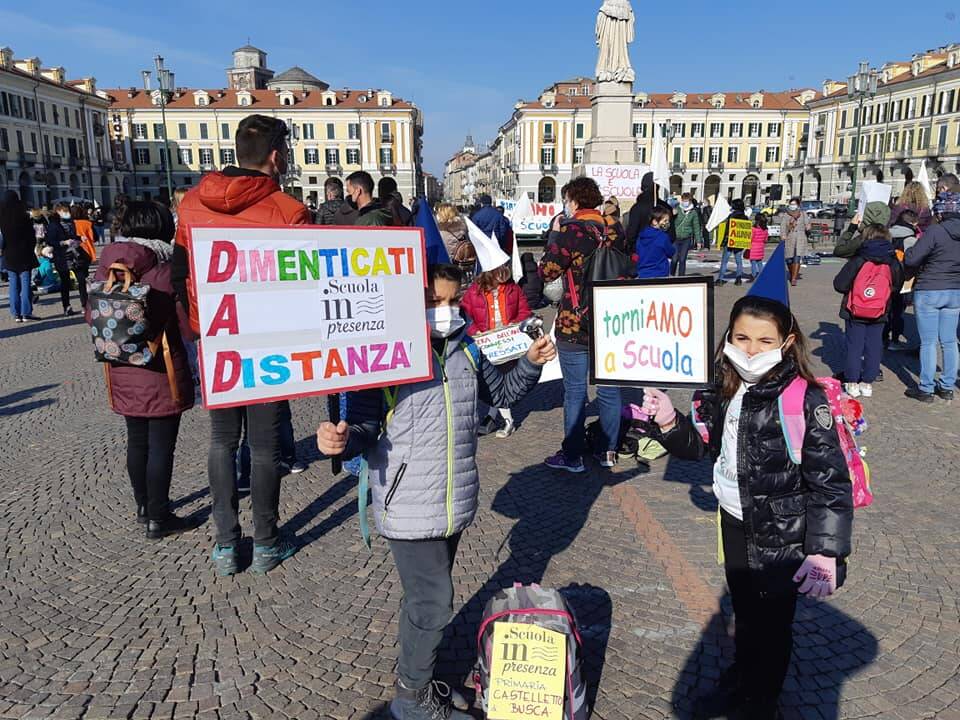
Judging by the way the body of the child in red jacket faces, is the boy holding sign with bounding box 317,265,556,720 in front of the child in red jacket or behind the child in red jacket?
in front

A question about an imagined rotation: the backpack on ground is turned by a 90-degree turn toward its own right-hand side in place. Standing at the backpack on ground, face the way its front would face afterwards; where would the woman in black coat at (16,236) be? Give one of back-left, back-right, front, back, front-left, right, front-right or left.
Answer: front-right

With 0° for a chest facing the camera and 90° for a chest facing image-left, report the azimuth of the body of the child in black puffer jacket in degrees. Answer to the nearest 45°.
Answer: approximately 45°

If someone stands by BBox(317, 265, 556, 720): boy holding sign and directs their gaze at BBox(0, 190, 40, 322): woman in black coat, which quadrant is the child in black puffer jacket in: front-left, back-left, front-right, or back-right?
back-right

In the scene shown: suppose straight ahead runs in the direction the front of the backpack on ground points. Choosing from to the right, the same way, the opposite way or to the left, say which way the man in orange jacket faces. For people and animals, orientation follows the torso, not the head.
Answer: the opposite way

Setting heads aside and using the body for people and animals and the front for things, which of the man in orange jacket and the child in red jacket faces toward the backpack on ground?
the child in red jacket

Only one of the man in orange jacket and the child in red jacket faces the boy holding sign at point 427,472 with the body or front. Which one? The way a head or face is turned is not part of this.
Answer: the child in red jacket

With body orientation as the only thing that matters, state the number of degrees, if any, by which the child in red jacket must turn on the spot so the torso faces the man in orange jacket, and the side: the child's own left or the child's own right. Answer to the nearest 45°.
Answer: approximately 45° to the child's own right

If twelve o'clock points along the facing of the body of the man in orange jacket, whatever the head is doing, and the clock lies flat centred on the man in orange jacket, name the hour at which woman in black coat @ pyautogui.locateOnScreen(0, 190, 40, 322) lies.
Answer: The woman in black coat is roughly at 10 o'clock from the man in orange jacket.

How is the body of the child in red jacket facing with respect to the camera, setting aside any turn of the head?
toward the camera

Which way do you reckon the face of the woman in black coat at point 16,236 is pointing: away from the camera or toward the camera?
away from the camera

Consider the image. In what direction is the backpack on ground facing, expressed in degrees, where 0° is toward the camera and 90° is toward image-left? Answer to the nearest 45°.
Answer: approximately 0°

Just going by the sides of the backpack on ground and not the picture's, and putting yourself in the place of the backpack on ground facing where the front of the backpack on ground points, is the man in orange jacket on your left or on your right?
on your right

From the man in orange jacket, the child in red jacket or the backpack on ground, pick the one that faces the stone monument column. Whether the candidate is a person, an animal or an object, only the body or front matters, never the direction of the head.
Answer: the man in orange jacket

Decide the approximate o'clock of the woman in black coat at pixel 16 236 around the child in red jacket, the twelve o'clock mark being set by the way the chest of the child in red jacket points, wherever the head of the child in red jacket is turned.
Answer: The woman in black coat is roughly at 4 o'clock from the child in red jacket.
